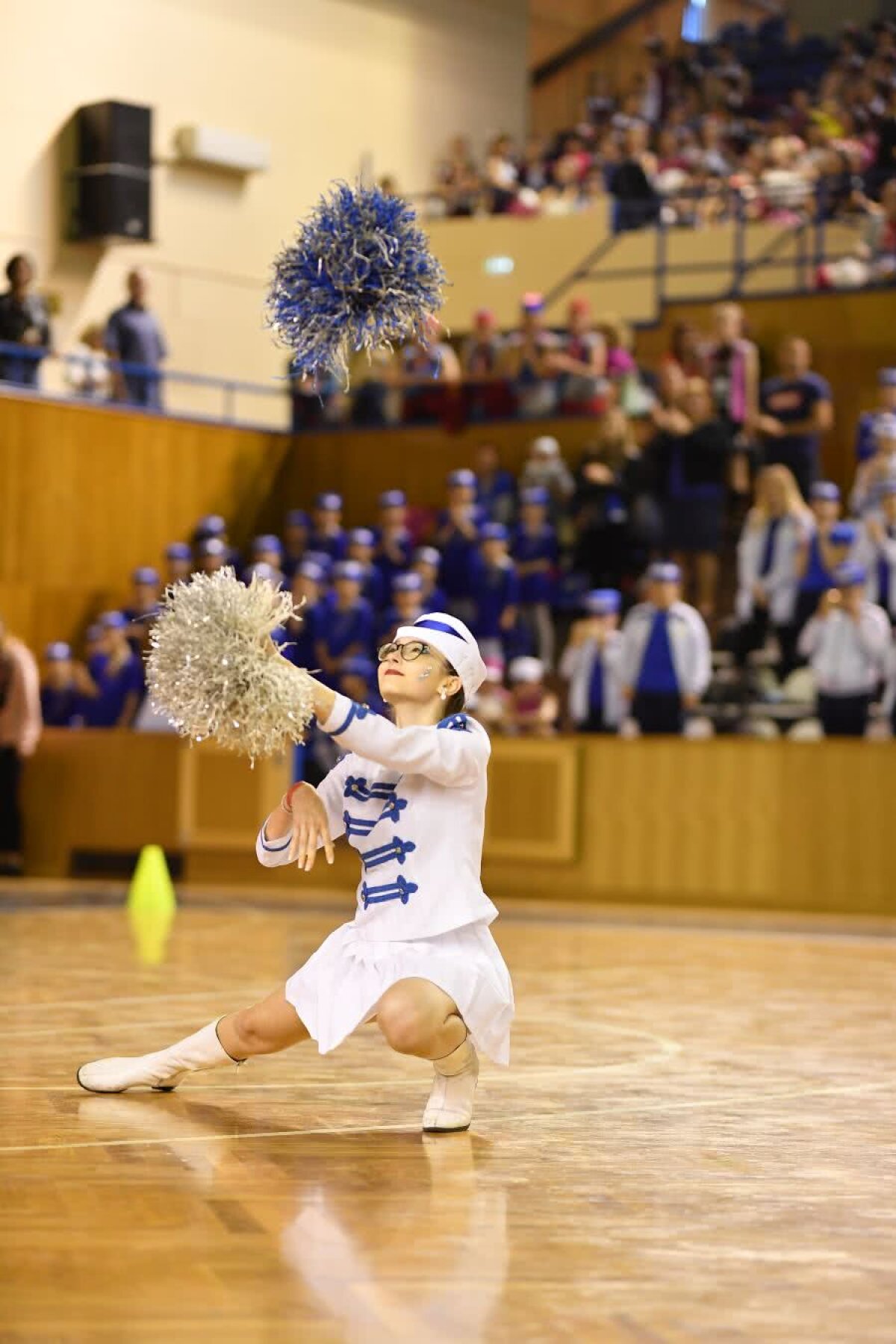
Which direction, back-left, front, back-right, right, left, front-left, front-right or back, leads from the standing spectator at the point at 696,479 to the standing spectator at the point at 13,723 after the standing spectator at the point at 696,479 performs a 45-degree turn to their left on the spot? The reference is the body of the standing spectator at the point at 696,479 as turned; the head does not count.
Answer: back-right

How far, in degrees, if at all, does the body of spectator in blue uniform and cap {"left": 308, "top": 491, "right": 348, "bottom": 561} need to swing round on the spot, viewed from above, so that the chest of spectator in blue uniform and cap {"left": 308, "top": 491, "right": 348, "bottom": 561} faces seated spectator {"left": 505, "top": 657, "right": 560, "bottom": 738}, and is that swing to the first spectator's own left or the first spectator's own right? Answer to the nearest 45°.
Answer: approximately 45° to the first spectator's own left

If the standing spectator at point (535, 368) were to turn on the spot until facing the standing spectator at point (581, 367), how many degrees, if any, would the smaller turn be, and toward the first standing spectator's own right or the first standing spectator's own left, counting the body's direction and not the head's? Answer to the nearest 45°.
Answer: approximately 45° to the first standing spectator's own left

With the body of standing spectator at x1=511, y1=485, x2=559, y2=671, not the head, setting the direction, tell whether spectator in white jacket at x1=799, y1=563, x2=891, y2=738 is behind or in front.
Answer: in front

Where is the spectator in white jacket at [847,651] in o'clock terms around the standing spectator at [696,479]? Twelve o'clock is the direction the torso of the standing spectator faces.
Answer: The spectator in white jacket is roughly at 11 o'clock from the standing spectator.

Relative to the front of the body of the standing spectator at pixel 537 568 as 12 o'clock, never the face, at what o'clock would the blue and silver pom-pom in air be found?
The blue and silver pom-pom in air is roughly at 12 o'clock from the standing spectator.

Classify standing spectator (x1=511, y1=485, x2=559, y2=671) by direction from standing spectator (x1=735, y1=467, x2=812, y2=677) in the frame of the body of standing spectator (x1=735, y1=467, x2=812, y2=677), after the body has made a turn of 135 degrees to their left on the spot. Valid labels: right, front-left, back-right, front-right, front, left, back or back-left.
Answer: left

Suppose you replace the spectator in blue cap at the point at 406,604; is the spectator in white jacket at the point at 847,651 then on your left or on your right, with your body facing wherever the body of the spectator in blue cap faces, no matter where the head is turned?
on your left
